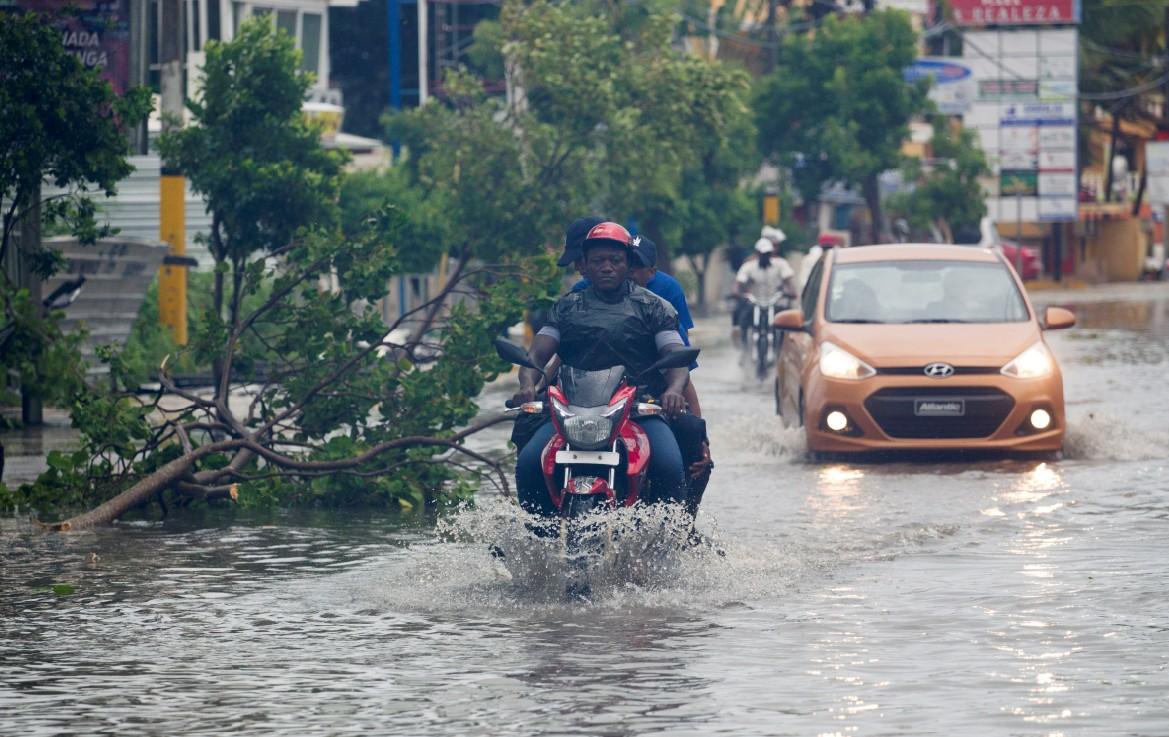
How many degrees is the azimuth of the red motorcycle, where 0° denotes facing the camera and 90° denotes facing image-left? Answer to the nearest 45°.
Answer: approximately 0°

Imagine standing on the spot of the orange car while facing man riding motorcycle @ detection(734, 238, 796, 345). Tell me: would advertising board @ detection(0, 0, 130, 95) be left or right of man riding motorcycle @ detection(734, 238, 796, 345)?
left

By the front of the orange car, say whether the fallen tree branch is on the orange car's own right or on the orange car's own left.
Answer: on the orange car's own right

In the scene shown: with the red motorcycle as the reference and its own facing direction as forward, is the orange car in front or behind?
behind

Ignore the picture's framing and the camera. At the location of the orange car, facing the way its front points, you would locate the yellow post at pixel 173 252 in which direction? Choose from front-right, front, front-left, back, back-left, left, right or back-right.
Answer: back-right

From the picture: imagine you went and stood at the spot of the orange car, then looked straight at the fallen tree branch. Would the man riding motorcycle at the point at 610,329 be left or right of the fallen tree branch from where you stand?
left

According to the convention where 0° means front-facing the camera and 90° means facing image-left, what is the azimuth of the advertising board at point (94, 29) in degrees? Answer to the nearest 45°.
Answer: approximately 0°

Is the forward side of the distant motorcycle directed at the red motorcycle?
yes
